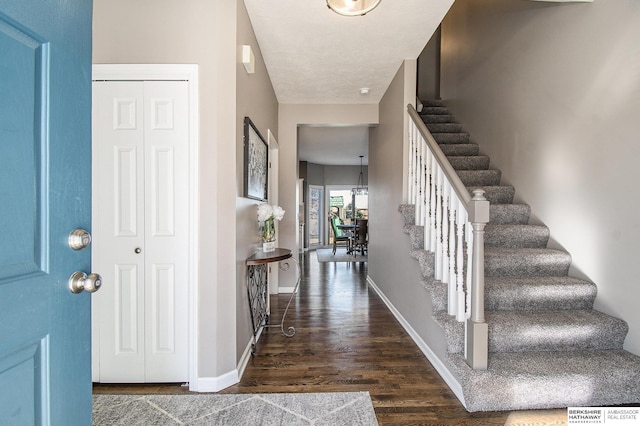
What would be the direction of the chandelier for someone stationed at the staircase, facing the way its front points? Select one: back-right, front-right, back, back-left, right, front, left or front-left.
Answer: back-right

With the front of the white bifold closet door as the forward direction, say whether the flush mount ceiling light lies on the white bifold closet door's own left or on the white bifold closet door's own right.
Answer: on the white bifold closet door's own left

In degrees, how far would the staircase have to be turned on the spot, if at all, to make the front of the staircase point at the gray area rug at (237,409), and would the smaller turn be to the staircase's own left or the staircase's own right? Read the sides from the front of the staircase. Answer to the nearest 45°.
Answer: approximately 45° to the staircase's own right

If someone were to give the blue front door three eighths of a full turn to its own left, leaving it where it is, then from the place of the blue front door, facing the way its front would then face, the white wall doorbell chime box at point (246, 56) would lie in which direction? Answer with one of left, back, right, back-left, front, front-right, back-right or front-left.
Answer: front-right

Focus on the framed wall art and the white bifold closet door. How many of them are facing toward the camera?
1

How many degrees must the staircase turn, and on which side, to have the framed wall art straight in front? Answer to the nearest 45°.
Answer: approximately 90° to its right

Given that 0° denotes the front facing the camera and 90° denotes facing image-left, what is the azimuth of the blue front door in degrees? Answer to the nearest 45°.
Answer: approximately 315°

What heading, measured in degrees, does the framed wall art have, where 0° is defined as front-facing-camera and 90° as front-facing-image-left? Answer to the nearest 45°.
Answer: approximately 270°

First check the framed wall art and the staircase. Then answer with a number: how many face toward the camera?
1

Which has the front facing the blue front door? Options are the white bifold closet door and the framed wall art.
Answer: the white bifold closet door
